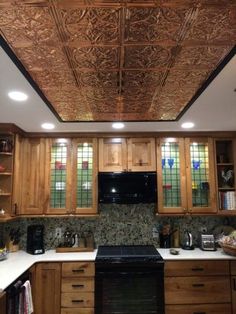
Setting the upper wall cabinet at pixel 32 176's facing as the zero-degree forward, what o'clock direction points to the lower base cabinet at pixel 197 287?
The lower base cabinet is roughly at 10 o'clock from the upper wall cabinet.

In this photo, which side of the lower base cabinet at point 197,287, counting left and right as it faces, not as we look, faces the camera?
front

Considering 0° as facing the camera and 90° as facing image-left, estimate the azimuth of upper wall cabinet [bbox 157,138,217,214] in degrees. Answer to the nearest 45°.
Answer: approximately 0°

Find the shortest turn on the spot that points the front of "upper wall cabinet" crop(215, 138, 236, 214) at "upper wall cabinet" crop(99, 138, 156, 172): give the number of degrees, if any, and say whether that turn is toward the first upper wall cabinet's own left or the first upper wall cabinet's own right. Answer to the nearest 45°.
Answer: approximately 45° to the first upper wall cabinet's own right

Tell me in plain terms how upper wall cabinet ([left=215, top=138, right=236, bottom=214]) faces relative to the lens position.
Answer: facing the viewer

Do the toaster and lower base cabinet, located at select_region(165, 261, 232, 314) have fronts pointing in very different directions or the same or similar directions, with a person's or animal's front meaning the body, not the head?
same or similar directions

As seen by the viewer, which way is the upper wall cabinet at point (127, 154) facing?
toward the camera

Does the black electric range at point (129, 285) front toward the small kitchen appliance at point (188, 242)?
no

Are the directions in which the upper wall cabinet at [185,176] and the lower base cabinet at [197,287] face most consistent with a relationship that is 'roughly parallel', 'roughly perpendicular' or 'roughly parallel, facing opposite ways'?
roughly parallel

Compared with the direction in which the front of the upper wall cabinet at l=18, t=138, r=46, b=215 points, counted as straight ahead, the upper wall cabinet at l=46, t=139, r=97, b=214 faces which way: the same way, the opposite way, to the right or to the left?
the same way

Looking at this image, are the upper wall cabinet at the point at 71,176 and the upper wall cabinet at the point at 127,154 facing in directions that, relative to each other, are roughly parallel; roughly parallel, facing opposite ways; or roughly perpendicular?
roughly parallel
